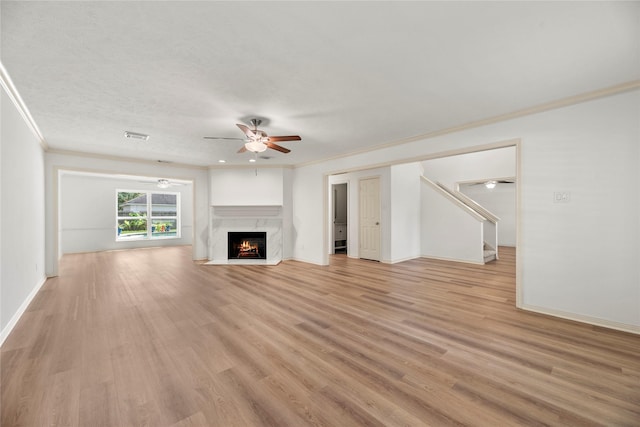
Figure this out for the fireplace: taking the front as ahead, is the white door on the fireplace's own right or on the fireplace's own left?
on the fireplace's own left

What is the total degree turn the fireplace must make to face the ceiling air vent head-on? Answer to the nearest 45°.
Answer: approximately 45° to its right

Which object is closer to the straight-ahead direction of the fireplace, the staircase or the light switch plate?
the light switch plate

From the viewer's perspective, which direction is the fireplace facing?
toward the camera

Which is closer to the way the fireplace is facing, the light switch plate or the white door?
the light switch plate

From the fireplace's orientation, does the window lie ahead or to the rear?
to the rear

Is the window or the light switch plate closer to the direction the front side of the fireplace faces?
the light switch plate

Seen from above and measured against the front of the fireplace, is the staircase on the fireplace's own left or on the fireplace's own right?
on the fireplace's own left

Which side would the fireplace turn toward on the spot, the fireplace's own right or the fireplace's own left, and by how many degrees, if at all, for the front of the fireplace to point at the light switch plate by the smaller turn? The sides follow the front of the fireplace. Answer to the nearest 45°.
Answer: approximately 45° to the fireplace's own left

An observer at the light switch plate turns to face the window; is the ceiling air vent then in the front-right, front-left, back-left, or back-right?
front-left
